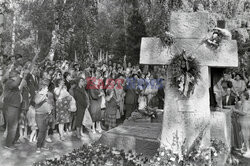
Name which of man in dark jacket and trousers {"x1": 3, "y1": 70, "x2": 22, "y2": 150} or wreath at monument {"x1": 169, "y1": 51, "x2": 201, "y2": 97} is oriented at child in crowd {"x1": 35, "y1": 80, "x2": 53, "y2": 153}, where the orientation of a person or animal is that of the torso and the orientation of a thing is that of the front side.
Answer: the man in dark jacket and trousers

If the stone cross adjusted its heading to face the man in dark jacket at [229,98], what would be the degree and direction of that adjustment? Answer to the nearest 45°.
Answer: approximately 180°

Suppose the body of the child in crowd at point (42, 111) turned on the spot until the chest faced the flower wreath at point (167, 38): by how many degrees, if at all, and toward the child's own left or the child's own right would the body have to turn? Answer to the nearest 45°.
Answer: approximately 45° to the child's own right

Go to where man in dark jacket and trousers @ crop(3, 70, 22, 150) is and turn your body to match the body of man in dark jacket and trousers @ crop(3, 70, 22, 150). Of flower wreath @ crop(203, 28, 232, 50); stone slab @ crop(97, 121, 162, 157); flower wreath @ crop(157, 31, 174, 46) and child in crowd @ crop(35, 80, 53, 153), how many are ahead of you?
4

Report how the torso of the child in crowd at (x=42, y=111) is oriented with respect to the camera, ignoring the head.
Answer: to the viewer's right
